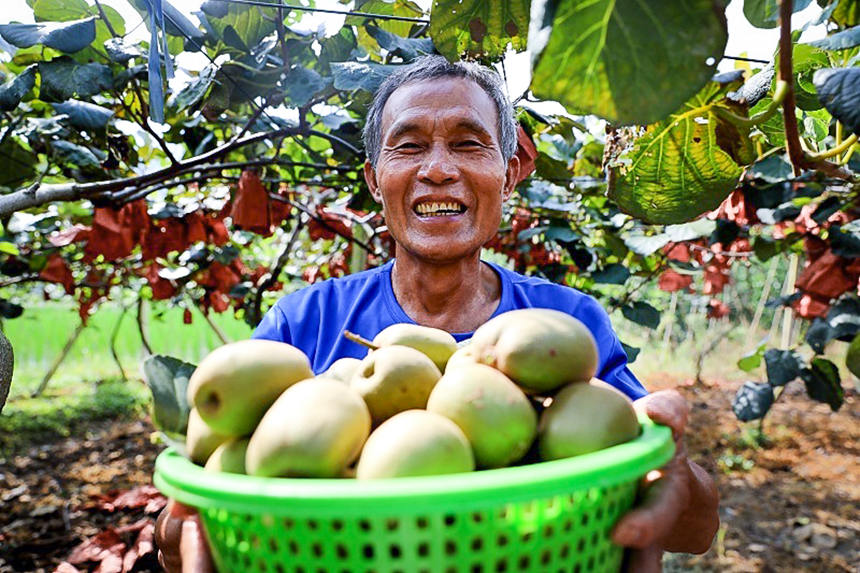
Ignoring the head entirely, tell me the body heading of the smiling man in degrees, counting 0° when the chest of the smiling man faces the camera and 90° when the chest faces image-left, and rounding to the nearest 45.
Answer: approximately 0°

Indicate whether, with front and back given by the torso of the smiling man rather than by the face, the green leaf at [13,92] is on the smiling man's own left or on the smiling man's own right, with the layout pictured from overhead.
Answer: on the smiling man's own right

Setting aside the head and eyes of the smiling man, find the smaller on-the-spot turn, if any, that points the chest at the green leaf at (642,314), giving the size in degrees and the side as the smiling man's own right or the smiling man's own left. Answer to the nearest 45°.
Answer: approximately 135° to the smiling man's own left

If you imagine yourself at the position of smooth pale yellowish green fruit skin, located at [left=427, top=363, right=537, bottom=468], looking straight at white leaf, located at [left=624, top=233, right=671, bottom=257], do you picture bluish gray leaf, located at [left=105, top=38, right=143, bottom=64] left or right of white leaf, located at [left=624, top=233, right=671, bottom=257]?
left

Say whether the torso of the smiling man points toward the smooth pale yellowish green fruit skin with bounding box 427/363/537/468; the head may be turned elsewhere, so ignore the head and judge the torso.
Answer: yes

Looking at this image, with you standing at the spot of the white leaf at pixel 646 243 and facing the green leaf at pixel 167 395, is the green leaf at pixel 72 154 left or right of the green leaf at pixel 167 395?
right
